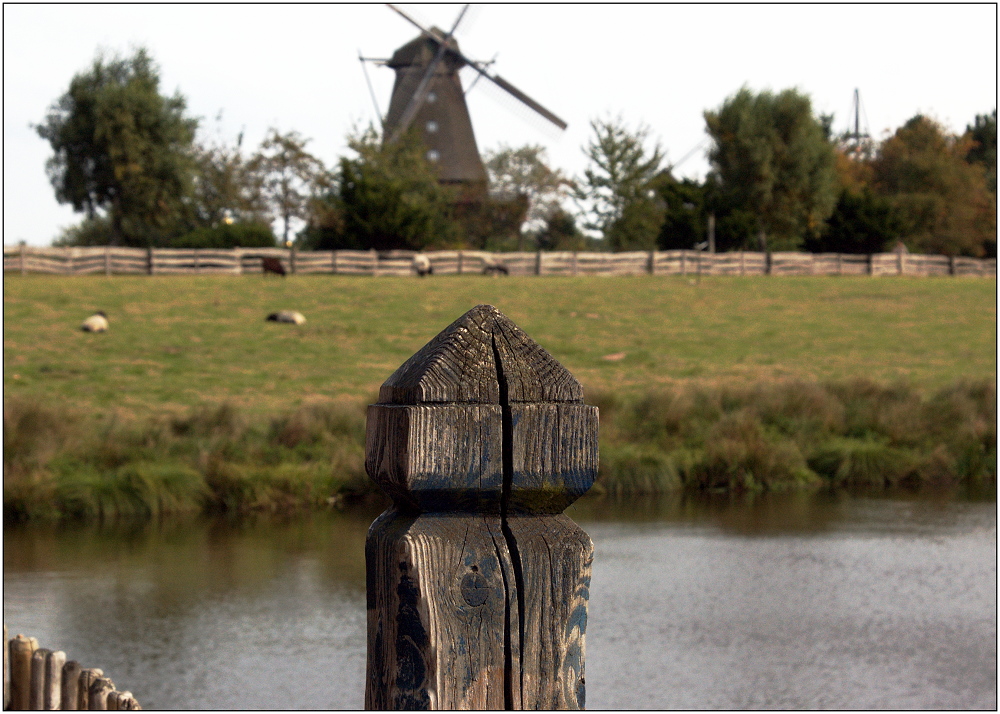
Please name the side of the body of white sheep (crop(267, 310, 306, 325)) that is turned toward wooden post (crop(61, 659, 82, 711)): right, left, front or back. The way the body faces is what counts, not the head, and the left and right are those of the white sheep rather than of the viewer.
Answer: left

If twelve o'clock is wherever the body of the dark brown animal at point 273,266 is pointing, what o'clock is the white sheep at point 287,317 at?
The white sheep is roughly at 3 o'clock from the dark brown animal.

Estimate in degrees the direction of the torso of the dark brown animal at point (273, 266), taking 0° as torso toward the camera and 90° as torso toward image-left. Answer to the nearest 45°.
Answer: approximately 90°

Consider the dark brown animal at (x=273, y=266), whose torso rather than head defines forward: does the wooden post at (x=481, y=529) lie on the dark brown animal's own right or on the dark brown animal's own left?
on the dark brown animal's own left

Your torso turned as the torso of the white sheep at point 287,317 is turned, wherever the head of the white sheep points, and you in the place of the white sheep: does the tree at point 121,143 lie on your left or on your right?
on your right

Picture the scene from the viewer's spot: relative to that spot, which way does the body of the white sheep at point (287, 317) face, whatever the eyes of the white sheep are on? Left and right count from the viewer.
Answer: facing to the left of the viewer

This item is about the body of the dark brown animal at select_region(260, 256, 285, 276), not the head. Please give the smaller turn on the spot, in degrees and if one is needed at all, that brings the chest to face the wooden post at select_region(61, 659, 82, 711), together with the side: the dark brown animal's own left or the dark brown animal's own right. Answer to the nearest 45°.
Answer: approximately 90° to the dark brown animal's own right
